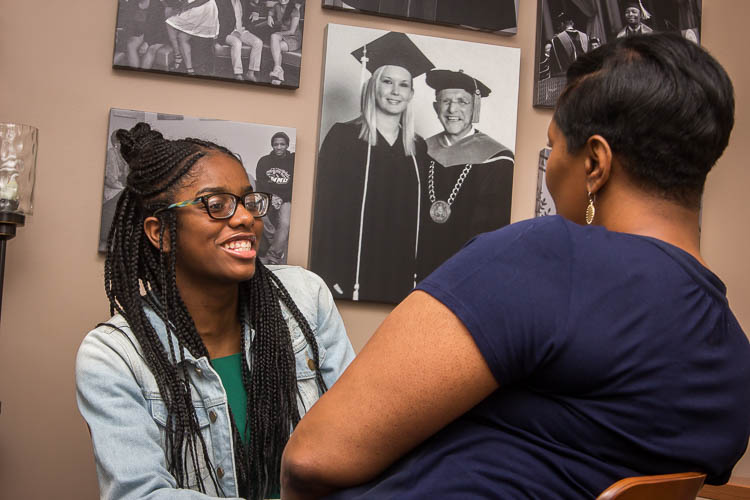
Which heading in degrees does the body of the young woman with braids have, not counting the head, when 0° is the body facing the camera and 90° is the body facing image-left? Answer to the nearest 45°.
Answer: approximately 315°

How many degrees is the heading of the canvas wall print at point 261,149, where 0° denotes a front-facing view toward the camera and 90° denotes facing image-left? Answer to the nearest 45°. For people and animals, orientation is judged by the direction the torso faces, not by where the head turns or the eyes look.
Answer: approximately 0°

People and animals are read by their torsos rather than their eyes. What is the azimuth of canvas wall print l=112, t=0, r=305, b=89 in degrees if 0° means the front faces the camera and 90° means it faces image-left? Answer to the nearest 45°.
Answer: approximately 0°

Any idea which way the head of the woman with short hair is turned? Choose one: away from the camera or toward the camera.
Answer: away from the camera

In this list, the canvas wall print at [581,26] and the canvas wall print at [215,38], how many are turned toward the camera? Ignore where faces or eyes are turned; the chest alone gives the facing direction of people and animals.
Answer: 2

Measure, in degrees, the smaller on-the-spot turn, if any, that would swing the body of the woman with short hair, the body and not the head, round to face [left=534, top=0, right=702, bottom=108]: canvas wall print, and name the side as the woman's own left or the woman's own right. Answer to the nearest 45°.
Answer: approximately 45° to the woman's own right
